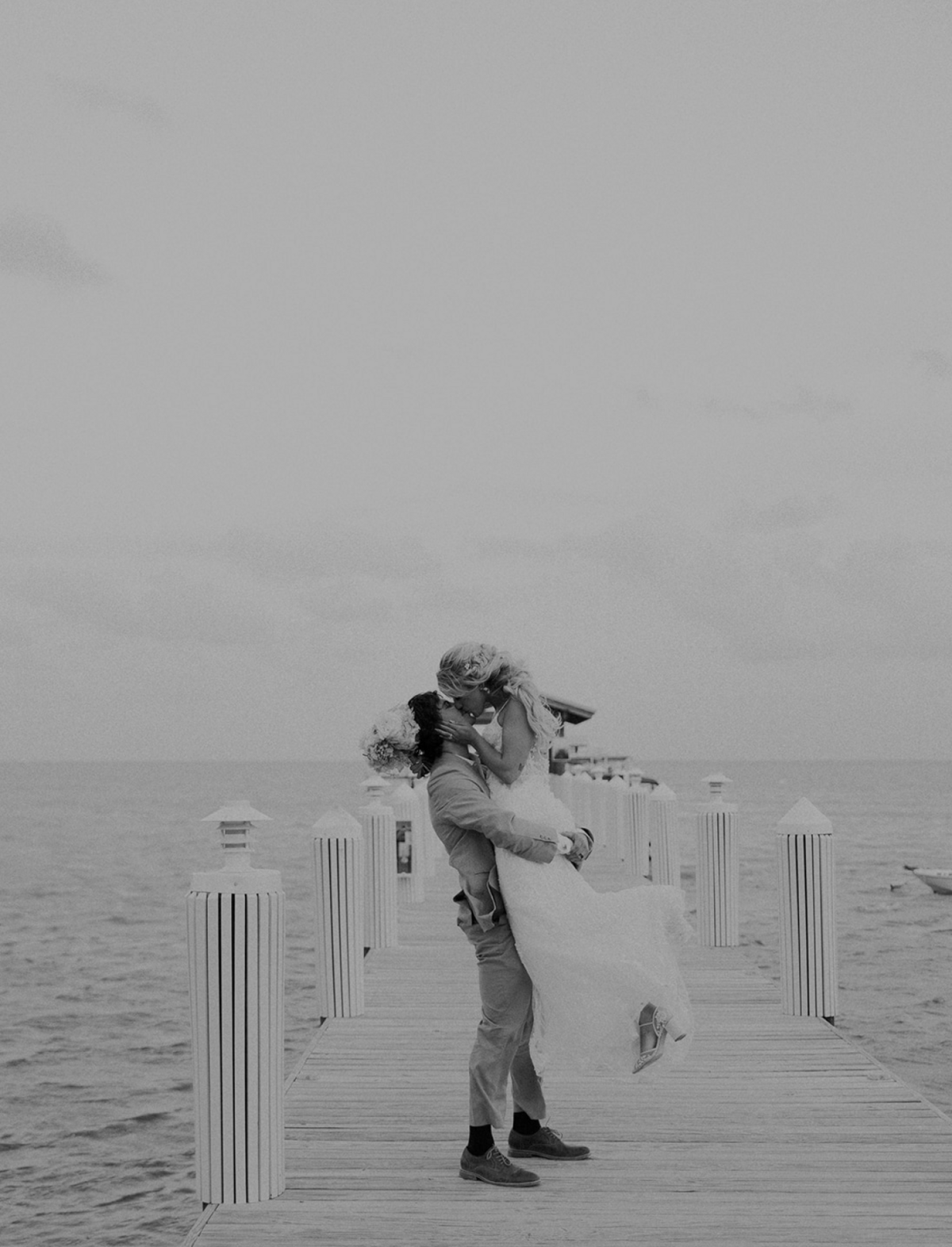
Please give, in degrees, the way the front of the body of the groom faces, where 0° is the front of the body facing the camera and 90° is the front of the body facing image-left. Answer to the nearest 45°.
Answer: approximately 270°

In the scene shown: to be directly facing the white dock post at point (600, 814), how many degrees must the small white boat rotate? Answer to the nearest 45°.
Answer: approximately 45° to its left

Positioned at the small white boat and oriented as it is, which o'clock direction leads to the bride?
The bride is roughly at 9 o'clock from the small white boat.

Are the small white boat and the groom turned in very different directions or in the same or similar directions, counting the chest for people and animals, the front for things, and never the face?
very different directions

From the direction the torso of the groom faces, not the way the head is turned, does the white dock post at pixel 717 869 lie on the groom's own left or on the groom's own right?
on the groom's own left

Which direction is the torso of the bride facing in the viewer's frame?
to the viewer's left

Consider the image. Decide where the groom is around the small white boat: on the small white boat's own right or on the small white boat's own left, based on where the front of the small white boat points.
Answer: on the small white boat's own left

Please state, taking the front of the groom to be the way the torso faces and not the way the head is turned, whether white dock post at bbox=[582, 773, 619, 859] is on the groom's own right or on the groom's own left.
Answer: on the groom's own left

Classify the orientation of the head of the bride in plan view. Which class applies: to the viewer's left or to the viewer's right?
to the viewer's left

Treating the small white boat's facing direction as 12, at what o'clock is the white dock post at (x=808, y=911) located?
The white dock post is roughly at 9 o'clock from the small white boat.

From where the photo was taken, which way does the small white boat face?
to the viewer's left
